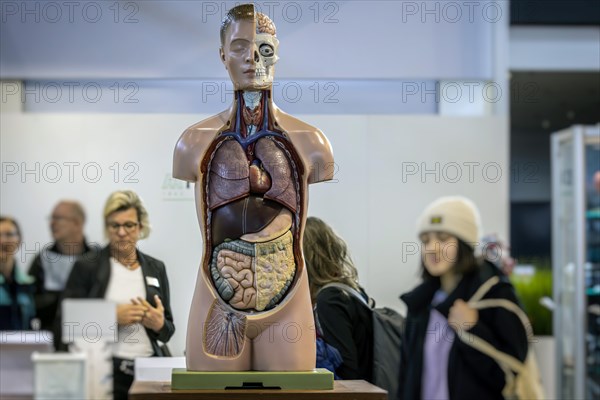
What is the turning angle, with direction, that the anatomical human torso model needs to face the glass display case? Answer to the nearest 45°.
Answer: approximately 135° to its left

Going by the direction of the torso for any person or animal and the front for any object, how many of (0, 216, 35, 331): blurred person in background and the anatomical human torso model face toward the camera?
2

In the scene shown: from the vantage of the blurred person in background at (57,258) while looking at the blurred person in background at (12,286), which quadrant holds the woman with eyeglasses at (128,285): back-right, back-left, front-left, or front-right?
back-left

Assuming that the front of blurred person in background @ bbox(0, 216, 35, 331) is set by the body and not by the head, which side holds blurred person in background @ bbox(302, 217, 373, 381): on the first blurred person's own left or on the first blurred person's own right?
on the first blurred person's own left

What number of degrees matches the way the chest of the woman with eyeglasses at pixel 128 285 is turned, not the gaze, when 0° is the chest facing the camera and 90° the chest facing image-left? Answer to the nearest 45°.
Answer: approximately 0°

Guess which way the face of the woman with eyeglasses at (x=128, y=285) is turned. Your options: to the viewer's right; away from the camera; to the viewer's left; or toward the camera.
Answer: toward the camera

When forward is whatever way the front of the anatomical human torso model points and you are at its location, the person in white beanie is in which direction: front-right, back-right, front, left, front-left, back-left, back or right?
back-left

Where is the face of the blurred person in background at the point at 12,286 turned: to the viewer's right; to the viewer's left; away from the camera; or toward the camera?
toward the camera

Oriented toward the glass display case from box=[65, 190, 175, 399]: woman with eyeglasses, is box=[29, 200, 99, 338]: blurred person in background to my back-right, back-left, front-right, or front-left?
back-left

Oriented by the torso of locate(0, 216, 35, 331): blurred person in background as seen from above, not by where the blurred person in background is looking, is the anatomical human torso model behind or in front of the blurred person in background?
in front

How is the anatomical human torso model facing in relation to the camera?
toward the camera

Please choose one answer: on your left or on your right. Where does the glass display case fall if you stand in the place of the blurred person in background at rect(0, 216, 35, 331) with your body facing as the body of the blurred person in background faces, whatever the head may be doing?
on your left

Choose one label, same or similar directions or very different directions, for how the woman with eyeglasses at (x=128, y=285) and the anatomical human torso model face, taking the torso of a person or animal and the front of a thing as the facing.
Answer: same or similar directions

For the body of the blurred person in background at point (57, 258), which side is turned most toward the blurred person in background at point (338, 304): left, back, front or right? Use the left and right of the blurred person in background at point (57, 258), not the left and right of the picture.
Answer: left

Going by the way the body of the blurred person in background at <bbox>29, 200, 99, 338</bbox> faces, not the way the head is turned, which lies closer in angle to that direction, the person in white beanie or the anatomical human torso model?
the anatomical human torso model

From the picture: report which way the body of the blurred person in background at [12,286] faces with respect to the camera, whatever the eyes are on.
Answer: toward the camera

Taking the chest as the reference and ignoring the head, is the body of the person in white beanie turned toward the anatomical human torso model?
yes

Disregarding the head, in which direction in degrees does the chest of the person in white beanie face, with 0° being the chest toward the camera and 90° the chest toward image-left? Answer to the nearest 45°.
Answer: approximately 45°
